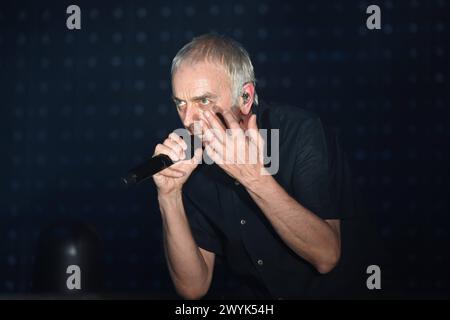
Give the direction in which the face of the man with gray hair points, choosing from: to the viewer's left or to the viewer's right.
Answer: to the viewer's left

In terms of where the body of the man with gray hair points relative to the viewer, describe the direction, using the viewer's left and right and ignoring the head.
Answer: facing the viewer and to the left of the viewer
